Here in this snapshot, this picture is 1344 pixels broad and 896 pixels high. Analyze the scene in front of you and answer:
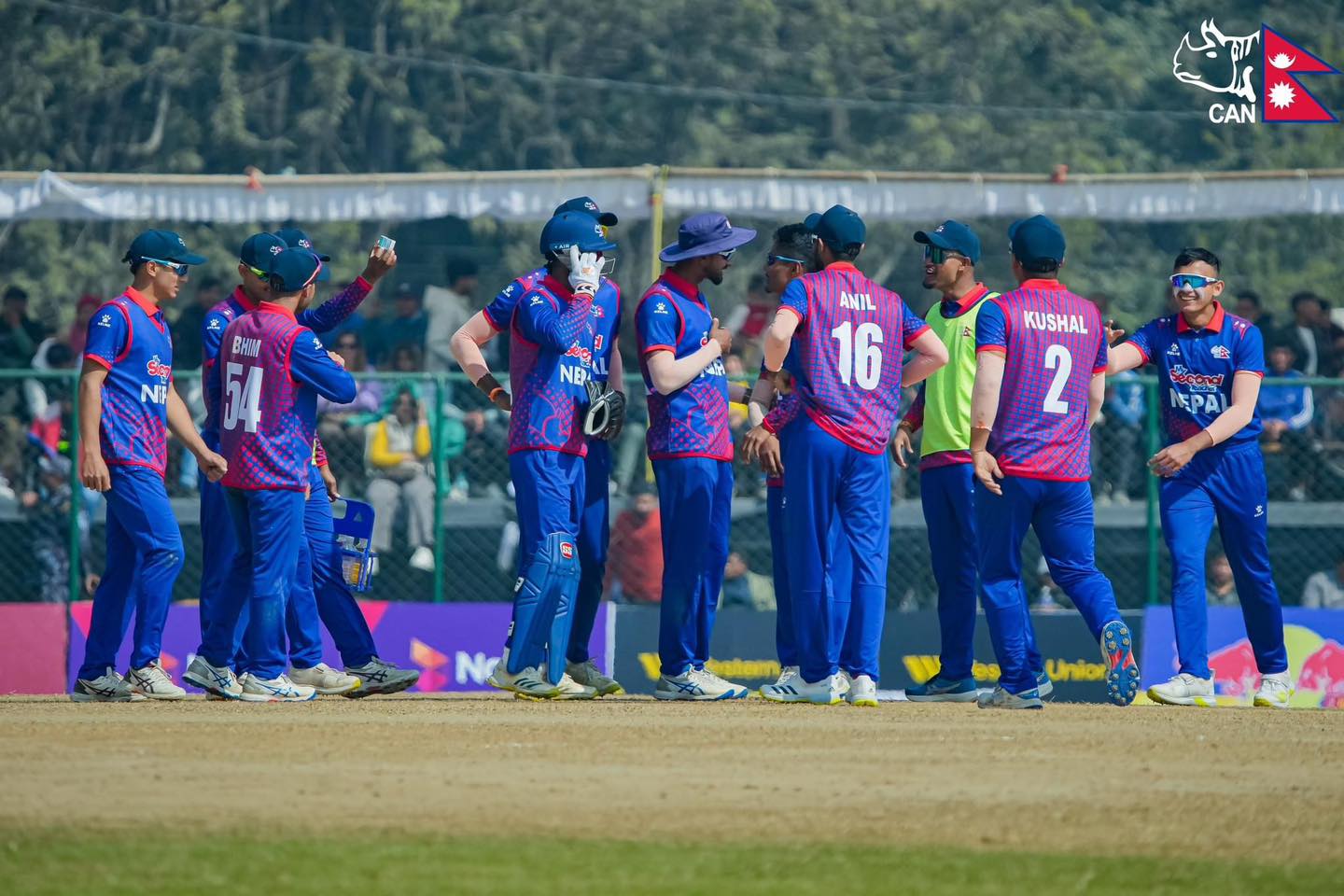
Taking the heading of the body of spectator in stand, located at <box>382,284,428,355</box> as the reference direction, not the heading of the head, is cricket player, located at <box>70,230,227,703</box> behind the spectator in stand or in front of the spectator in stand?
in front

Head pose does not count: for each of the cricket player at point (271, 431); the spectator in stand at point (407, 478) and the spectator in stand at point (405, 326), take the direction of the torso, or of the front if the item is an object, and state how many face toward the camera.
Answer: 2

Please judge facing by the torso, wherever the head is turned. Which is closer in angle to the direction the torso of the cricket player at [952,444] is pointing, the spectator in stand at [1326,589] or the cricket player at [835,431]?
the cricket player

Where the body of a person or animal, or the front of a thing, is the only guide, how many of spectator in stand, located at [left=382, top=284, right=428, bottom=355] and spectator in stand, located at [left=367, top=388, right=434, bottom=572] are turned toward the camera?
2

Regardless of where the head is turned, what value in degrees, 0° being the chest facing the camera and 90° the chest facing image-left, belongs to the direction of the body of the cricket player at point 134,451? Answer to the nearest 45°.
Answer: approximately 315°

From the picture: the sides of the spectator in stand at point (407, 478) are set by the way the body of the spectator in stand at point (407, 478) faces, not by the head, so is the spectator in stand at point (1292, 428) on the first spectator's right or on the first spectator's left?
on the first spectator's left

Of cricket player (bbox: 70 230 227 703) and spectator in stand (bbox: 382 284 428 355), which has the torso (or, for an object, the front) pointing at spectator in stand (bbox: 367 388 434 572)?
spectator in stand (bbox: 382 284 428 355)

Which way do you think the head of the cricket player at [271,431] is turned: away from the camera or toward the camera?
away from the camera

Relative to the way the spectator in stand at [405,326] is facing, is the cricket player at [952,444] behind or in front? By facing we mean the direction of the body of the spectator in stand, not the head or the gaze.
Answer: in front

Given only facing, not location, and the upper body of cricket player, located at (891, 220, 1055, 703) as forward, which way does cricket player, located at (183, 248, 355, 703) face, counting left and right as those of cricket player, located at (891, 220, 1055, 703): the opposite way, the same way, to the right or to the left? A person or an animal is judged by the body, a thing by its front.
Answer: the opposite way

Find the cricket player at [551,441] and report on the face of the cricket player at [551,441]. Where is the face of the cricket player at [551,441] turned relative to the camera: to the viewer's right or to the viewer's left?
to the viewer's right

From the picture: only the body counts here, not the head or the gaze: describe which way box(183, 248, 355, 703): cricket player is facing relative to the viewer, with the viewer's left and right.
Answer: facing away from the viewer and to the right of the viewer

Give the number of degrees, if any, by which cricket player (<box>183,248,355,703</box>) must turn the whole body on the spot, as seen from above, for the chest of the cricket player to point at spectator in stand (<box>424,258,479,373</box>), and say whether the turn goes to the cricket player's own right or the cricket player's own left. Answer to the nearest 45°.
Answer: approximately 45° to the cricket player's own left

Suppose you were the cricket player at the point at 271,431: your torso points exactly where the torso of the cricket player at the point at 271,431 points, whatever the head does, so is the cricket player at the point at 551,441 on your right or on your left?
on your right
